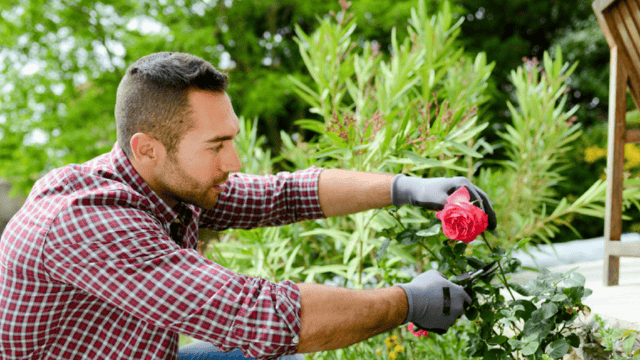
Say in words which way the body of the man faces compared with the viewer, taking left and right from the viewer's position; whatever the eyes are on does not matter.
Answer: facing to the right of the viewer

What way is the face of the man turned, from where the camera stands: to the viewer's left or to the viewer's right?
to the viewer's right

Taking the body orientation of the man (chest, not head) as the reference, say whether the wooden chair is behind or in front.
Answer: in front
